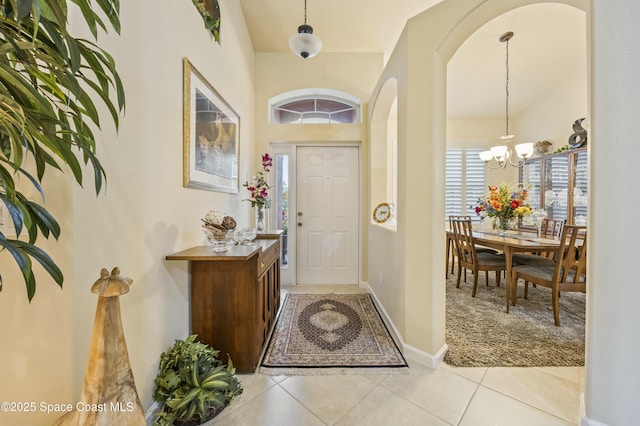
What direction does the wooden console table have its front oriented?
to the viewer's right

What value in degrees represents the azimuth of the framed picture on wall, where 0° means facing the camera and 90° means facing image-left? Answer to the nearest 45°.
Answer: approximately 270°

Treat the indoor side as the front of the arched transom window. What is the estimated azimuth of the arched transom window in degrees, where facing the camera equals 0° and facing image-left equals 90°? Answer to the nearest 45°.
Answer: approximately 0°

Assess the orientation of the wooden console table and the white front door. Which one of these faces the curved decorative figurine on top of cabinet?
the wooden console table

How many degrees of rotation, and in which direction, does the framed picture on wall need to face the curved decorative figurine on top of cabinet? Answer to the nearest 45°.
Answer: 0° — it already faces it

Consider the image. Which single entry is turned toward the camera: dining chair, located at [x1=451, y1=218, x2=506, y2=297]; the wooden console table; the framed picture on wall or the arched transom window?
the arched transom window

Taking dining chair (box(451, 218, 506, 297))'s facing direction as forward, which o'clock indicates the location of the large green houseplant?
The large green houseplant is roughly at 5 o'clock from the dining chair.

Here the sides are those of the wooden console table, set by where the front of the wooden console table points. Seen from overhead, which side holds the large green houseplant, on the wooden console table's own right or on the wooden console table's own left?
on the wooden console table's own right

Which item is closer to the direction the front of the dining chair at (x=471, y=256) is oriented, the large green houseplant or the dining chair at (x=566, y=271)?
the dining chair

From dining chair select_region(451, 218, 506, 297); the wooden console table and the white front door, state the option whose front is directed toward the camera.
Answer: the white front door

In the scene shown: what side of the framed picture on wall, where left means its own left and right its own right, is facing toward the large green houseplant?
right

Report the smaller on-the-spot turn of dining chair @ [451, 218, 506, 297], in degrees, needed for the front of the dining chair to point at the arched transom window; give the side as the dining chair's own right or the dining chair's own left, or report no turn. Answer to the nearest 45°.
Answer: approximately 135° to the dining chair's own left
